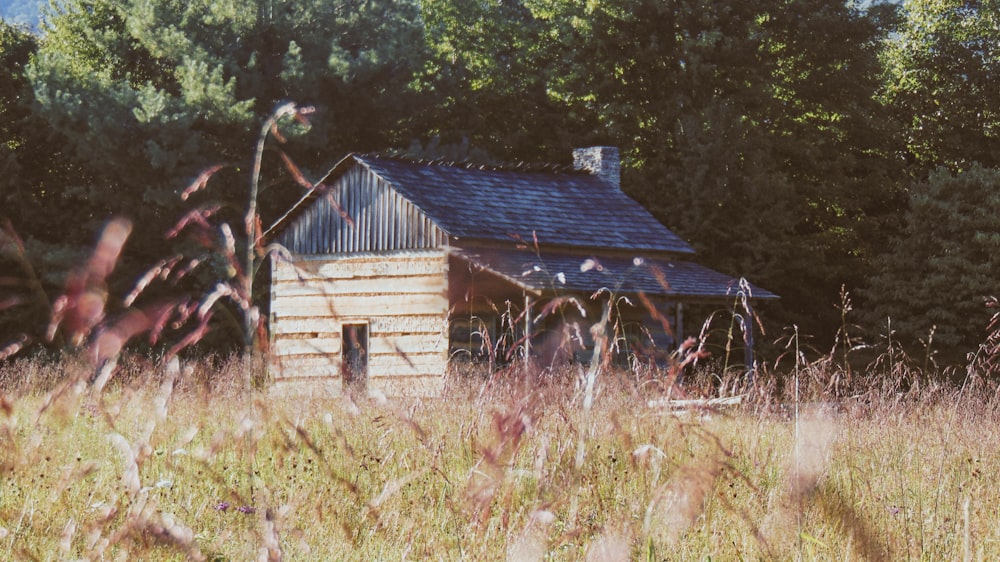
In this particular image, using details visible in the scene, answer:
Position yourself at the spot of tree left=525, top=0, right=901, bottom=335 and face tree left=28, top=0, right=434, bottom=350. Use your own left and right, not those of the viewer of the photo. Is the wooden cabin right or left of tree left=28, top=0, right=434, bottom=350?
left

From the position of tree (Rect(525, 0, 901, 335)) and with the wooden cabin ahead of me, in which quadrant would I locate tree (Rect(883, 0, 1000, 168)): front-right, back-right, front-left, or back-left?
back-left

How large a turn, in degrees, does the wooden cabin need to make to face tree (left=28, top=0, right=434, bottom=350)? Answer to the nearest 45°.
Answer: approximately 180°

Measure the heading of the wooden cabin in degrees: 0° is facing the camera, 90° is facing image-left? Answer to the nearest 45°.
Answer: approximately 315°

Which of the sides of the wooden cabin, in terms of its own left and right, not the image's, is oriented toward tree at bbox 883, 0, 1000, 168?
left

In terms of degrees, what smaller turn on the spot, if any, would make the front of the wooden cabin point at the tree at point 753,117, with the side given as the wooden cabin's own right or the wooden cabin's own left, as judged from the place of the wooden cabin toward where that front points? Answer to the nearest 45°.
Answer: approximately 90° to the wooden cabin's own left
